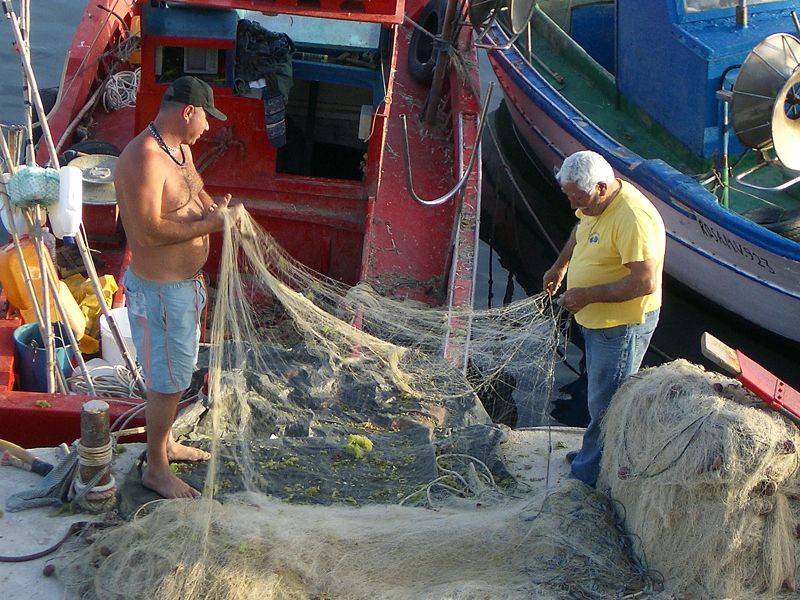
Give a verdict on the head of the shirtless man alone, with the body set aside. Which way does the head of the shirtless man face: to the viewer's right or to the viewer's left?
to the viewer's right

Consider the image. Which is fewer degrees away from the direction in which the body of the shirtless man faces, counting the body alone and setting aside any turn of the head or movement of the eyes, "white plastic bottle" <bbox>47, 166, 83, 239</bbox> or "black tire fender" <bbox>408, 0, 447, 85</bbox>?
the black tire fender

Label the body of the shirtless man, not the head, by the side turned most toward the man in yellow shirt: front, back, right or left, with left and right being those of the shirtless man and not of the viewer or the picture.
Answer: front

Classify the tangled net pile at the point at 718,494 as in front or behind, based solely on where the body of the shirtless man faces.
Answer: in front

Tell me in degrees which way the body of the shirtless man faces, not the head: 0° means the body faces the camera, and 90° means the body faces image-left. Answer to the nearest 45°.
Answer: approximately 270°

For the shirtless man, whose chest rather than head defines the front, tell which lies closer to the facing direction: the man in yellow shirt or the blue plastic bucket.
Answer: the man in yellow shirt

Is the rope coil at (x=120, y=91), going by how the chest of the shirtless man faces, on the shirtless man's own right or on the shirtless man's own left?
on the shirtless man's own left
